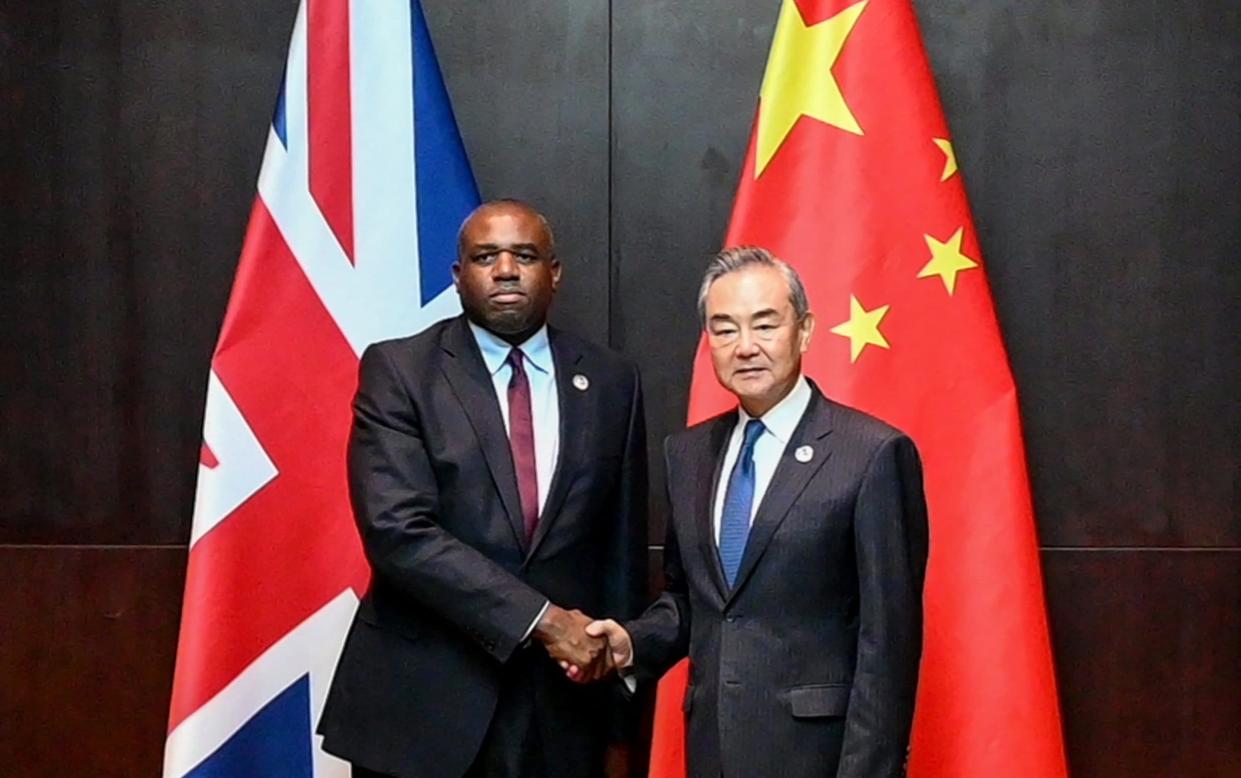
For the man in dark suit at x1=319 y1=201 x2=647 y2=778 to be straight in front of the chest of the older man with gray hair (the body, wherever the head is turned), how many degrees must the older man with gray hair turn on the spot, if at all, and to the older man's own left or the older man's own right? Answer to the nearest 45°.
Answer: approximately 90° to the older man's own right

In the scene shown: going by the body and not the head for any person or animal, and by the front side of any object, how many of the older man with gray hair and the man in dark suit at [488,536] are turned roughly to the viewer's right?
0

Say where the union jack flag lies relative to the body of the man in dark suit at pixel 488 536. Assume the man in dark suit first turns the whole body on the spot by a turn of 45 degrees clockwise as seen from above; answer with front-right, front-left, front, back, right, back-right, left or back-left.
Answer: right

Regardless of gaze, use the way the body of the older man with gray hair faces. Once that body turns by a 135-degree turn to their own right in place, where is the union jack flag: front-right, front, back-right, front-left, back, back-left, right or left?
front-left

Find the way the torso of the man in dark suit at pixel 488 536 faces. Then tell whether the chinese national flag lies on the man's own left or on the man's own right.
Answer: on the man's own left

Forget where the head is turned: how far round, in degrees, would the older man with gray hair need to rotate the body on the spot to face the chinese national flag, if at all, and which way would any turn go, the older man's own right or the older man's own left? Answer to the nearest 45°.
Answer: approximately 135° to the older man's own right

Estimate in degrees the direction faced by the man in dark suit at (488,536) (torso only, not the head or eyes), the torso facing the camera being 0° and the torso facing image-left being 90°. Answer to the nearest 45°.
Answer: approximately 0°

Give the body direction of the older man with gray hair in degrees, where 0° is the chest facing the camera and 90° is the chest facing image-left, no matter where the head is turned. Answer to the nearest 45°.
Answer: approximately 45°
